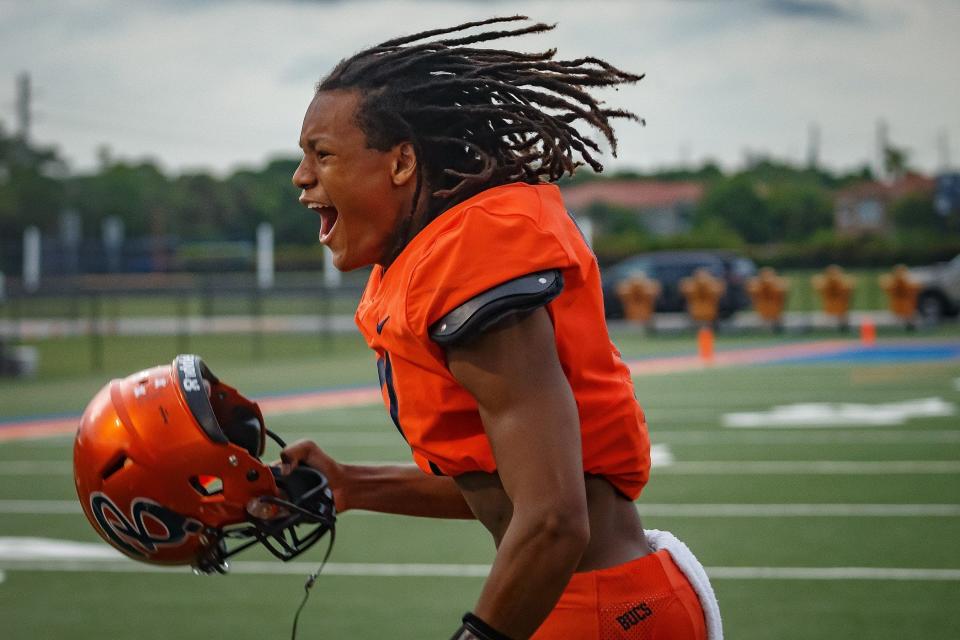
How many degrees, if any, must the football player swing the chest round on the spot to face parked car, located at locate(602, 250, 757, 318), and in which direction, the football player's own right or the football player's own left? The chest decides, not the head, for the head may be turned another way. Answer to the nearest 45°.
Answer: approximately 90° to the football player's own right

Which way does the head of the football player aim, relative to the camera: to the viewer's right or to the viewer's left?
to the viewer's left

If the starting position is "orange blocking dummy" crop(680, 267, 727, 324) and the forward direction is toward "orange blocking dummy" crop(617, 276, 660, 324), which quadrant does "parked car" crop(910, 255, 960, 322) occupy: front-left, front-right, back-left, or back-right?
back-right

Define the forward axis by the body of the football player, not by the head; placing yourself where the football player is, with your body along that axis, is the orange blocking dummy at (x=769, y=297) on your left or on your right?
on your right

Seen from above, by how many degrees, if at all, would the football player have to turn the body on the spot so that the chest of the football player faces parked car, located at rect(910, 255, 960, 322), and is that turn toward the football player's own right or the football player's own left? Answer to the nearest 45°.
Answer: approximately 90° to the football player's own right

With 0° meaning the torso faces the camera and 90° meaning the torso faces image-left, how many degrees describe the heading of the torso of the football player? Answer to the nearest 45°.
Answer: approximately 90°

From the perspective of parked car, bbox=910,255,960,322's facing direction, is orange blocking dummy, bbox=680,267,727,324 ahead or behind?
ahead

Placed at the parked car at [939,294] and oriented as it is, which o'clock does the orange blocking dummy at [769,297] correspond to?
The orange blocking dummy is roughly at 11 o'clock from the parked car.

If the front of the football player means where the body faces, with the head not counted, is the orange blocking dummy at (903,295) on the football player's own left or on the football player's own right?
on the football player's own right

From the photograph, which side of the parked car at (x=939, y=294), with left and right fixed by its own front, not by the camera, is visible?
left

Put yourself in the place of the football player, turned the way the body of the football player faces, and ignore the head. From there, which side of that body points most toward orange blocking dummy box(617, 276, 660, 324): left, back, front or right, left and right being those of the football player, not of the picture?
right

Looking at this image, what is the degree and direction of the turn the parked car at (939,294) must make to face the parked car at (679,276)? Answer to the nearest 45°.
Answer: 0° — it already faces it

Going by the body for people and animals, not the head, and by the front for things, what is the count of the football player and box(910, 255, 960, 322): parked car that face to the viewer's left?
2
